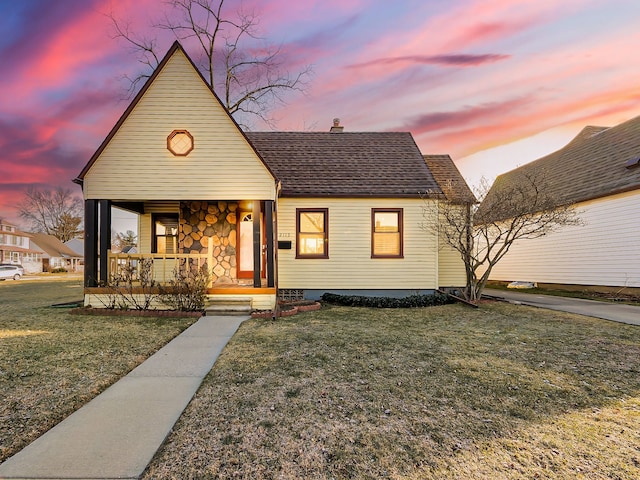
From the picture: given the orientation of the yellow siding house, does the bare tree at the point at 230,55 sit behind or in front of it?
behind

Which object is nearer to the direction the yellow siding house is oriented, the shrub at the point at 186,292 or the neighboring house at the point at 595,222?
the shrub

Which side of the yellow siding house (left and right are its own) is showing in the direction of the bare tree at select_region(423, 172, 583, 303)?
left

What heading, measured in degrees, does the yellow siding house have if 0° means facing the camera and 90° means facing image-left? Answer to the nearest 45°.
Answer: approximately 0°

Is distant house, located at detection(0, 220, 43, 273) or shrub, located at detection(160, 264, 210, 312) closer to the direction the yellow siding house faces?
the shrub

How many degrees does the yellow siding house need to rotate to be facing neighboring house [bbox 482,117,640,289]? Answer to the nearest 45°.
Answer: approximately 90° to its left
